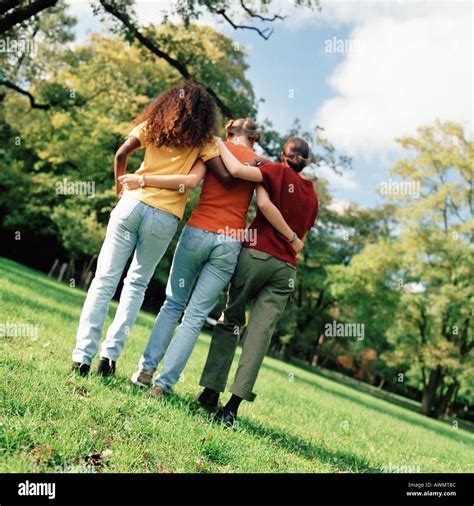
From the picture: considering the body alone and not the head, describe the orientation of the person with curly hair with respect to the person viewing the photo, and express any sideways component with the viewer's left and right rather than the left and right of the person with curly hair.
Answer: facing away from the viewer

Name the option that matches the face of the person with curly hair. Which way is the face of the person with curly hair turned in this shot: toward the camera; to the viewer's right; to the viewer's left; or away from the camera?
away from the camera

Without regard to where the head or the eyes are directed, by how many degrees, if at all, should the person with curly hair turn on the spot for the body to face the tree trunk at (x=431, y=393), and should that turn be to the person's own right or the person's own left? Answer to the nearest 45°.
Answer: approximately 45° to the person's own right
